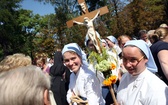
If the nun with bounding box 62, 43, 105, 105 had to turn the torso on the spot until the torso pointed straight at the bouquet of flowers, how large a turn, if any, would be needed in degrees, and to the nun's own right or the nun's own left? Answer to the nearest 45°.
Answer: approximately 90° to the nun's own left

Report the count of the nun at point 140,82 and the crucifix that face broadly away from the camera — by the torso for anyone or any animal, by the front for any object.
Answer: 0

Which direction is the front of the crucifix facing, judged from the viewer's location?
facing the viewer

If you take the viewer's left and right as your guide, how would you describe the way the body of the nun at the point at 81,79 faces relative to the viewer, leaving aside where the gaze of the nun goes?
facing the viewer and to the left of the viewer

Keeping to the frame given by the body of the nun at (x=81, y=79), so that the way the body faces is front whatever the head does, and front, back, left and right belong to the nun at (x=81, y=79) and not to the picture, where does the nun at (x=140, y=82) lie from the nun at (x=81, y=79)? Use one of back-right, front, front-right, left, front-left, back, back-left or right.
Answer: left

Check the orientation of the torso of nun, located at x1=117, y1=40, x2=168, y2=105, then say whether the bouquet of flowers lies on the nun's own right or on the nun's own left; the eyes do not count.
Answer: on the nun's own right

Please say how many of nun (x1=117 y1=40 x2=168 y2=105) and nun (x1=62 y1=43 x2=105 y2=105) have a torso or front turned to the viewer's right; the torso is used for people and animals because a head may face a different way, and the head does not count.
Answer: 0

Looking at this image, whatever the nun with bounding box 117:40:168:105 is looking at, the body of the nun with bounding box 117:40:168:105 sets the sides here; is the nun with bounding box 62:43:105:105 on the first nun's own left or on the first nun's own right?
on the first nun's own right

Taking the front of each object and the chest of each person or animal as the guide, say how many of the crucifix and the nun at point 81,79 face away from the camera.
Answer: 0

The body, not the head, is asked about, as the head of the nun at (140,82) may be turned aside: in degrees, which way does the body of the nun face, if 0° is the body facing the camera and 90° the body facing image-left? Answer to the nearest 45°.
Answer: approximately 45°

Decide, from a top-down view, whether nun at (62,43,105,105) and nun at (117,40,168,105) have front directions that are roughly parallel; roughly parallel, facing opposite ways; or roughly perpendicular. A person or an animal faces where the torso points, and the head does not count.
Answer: roughly parallel
